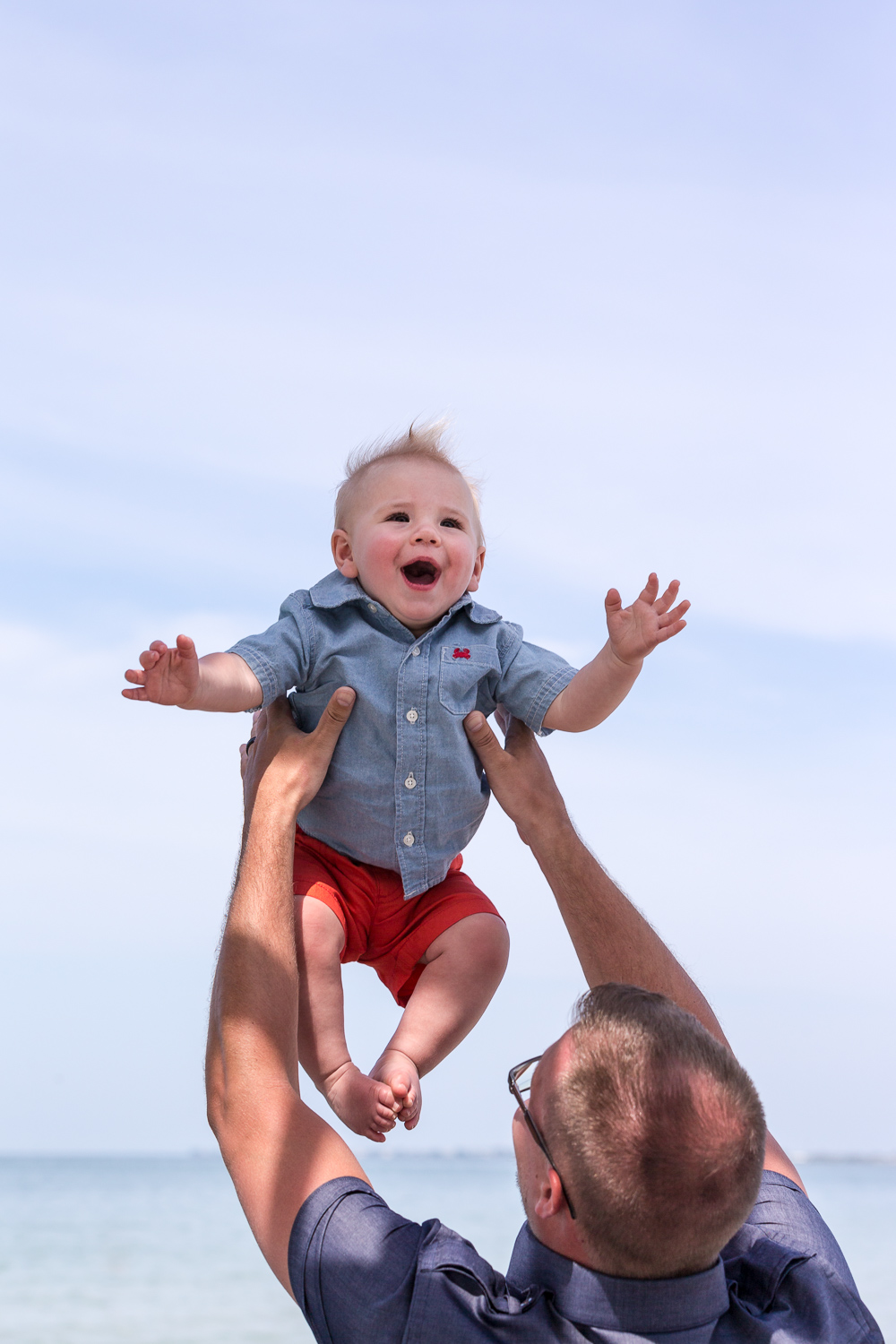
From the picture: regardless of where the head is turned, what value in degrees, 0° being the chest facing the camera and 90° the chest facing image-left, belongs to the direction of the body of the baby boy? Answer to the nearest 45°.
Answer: approximately 0°

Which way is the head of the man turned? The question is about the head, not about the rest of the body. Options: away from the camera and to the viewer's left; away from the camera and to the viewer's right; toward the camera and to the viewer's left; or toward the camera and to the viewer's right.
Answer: away from the camera and to the viewer's left

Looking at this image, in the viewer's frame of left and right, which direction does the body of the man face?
facing away from the viewer and to the left of the viewer
